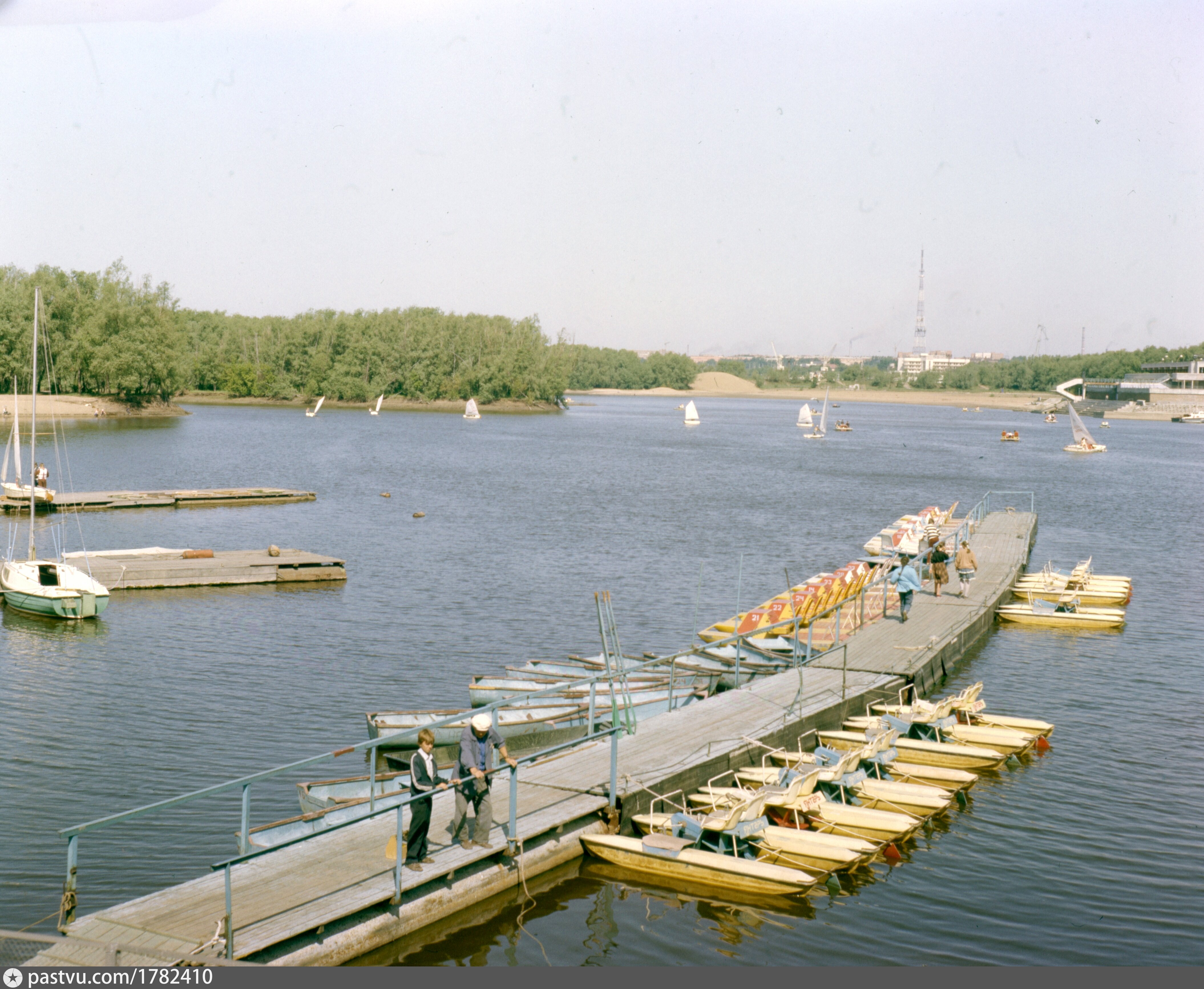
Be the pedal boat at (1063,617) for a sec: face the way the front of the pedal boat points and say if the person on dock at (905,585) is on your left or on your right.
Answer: on your left

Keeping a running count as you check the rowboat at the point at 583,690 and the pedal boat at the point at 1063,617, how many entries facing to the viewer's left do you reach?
1

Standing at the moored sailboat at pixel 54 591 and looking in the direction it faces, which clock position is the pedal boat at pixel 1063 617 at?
The pedal boat is roughly at 5 o'clock from the moored sailboat.

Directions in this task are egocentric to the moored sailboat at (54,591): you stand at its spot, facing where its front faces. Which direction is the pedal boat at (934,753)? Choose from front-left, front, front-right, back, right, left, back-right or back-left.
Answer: back

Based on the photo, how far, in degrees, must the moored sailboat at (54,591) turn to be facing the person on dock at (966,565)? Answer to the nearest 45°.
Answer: approximately 135° to its right

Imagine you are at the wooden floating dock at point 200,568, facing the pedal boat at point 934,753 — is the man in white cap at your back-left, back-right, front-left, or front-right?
front-right

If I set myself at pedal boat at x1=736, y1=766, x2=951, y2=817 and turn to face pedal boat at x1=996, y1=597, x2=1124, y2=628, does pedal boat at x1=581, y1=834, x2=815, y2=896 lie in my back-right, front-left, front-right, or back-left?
back-left

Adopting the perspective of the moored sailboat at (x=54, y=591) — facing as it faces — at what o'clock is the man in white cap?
The man in white cap is roughly at 7 o'clock from the moored sailboat.
